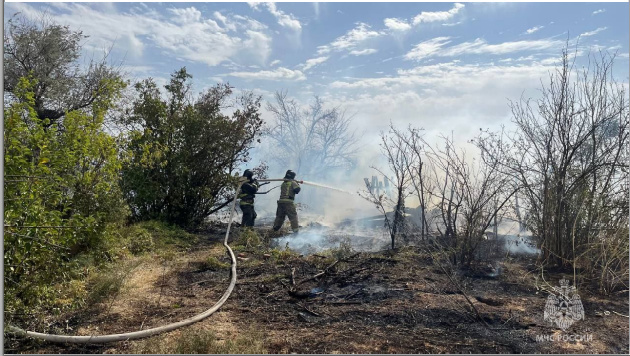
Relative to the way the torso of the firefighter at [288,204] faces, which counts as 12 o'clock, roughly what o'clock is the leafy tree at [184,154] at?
The leafy tree is roughly at 7 o'clock from the firefighter.

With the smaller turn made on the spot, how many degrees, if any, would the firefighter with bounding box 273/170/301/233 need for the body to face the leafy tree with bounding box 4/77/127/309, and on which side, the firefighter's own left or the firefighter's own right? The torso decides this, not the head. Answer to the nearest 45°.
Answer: approximately 135° to the firefighter's own right

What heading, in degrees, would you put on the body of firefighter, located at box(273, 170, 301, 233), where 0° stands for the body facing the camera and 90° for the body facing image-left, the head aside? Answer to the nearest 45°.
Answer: approximately 225°

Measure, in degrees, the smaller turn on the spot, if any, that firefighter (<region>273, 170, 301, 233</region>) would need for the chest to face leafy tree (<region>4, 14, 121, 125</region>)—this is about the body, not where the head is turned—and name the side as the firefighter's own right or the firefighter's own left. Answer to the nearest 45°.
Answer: approximately 135° to the firefighter's own left

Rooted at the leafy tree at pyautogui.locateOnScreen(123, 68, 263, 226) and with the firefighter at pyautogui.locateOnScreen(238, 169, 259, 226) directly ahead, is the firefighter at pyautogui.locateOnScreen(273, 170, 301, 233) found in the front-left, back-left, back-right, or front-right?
front-right

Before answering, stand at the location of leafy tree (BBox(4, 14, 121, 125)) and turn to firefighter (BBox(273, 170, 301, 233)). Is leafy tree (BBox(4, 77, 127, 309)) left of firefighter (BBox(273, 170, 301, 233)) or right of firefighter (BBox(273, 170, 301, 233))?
right

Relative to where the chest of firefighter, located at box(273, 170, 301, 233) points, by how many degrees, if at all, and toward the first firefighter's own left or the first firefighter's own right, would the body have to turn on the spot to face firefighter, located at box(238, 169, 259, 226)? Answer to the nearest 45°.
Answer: approximately 135° to the first firefighter's own left

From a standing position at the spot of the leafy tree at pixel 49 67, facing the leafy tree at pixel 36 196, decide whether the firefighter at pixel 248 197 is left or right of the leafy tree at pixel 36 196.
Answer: left
